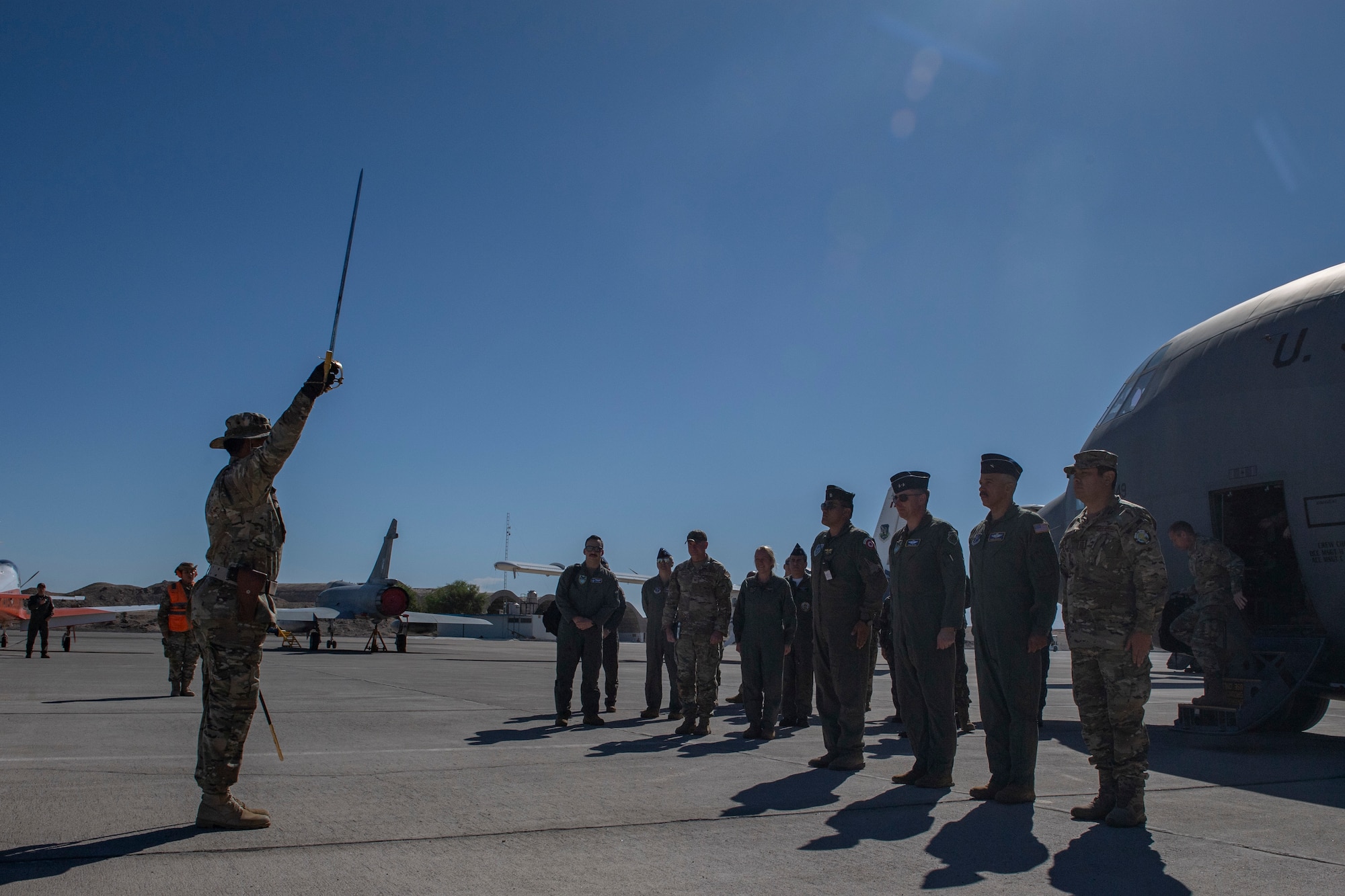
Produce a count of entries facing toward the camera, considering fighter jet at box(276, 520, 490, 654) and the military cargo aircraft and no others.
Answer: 0

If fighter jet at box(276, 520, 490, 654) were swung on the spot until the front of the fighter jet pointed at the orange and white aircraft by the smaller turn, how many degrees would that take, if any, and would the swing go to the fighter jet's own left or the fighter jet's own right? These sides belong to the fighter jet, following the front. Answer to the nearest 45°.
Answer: approximately 45° to the fighter jet's own left

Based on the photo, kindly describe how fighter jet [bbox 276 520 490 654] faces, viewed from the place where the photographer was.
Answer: facing away from the viewer and to the left of the viewer

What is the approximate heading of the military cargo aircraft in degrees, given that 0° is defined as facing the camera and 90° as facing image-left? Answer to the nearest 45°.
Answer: approximately 135°

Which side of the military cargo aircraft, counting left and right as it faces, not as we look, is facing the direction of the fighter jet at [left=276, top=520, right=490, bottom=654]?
front

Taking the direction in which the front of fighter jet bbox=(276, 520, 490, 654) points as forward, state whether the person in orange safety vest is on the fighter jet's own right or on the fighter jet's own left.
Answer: on the fighter jet's own left

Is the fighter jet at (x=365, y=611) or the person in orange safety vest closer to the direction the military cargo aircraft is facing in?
the fighter jet
